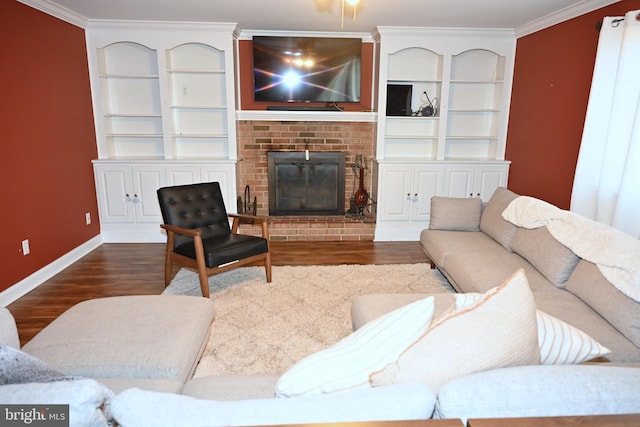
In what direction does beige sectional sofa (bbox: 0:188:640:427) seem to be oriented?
away from the camera

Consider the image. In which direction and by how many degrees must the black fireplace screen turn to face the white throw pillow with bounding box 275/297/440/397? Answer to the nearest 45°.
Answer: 0° — it already faces it

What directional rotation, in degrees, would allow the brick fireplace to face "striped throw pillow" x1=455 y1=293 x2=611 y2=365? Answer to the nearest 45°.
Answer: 0° — it already faces it

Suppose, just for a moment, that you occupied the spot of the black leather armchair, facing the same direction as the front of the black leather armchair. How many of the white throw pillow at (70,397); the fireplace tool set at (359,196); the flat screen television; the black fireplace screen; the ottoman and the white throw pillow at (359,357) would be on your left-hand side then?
3

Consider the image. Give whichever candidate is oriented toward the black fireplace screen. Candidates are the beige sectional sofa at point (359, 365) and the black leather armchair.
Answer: the beige sectional sofa

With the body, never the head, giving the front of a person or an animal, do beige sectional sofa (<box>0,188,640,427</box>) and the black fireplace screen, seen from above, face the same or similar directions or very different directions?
very different directions

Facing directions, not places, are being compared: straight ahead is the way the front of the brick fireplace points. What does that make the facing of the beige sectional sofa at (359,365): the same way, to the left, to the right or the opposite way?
the opposite way

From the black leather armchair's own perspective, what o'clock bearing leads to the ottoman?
The ottoman is roughly at 2 o'clock from the black leather armchair.

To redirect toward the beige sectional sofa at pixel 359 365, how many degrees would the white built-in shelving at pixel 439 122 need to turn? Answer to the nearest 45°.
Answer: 0° — it already faces it

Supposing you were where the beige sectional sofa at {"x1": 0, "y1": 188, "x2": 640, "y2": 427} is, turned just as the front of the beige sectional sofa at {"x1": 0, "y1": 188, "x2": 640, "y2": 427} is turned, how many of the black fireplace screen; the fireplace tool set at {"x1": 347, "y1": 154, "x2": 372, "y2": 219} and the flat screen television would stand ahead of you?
3

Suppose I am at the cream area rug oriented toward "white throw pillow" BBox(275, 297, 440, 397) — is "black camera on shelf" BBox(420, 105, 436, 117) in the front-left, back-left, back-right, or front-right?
back-left

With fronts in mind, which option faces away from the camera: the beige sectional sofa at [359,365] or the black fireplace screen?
the beige sectional sofa

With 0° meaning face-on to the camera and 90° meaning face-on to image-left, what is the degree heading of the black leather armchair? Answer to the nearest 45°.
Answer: approximately 315°

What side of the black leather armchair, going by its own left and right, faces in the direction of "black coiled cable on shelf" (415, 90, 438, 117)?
left

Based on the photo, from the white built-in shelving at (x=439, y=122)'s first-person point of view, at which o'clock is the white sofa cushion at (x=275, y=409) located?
The white sofa cushion is roughly at 12 o'clock from the white built-in shelving.
